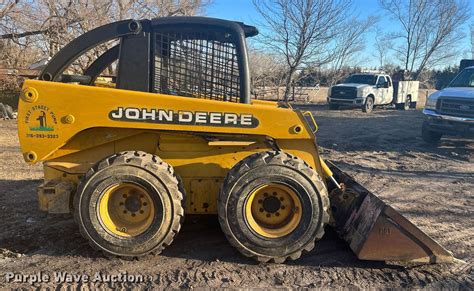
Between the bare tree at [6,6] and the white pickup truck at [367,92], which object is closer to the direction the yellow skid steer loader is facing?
the white pickup truck

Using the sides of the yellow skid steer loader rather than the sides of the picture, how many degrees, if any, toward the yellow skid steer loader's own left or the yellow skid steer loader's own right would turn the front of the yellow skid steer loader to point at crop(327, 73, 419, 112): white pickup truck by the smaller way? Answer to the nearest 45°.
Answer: approximately 45° to the yellow skid steer loader's own left

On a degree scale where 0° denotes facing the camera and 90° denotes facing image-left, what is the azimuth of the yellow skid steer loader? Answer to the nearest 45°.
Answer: approximately 270°

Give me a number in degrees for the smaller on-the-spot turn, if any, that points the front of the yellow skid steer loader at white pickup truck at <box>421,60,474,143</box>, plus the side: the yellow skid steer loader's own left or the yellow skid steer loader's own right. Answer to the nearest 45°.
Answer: approximately 45° to the yellow skid steer loader's own left

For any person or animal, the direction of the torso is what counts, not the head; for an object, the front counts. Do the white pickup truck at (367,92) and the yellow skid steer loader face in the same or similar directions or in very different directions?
very different directions

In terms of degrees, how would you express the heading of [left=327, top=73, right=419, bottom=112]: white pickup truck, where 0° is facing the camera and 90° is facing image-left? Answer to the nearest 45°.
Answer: approximately 45°

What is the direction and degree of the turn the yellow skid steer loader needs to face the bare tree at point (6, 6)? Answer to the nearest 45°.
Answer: approximately 135° to its left

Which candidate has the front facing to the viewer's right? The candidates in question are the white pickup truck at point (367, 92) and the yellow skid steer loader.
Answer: the yellow skid steer loader

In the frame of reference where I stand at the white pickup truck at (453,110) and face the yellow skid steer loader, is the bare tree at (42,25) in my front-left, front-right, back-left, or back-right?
front-right

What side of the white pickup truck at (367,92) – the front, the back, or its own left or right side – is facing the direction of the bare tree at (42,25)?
front

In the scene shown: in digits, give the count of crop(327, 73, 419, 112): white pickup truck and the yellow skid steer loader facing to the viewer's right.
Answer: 1
